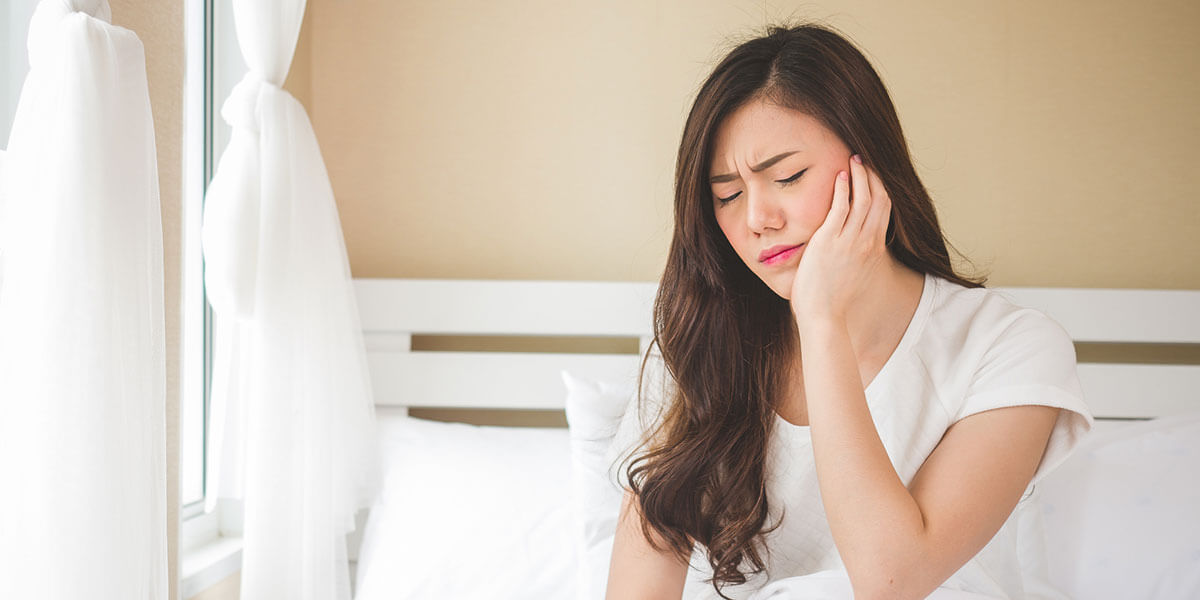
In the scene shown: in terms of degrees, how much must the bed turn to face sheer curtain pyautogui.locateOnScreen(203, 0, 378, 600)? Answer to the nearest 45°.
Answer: approximately 45° to its right

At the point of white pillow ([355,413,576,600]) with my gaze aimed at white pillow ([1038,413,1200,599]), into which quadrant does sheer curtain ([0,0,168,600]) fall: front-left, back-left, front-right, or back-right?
back-right

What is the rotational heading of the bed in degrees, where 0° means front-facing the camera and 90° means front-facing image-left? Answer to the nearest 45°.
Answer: approximately 0°
